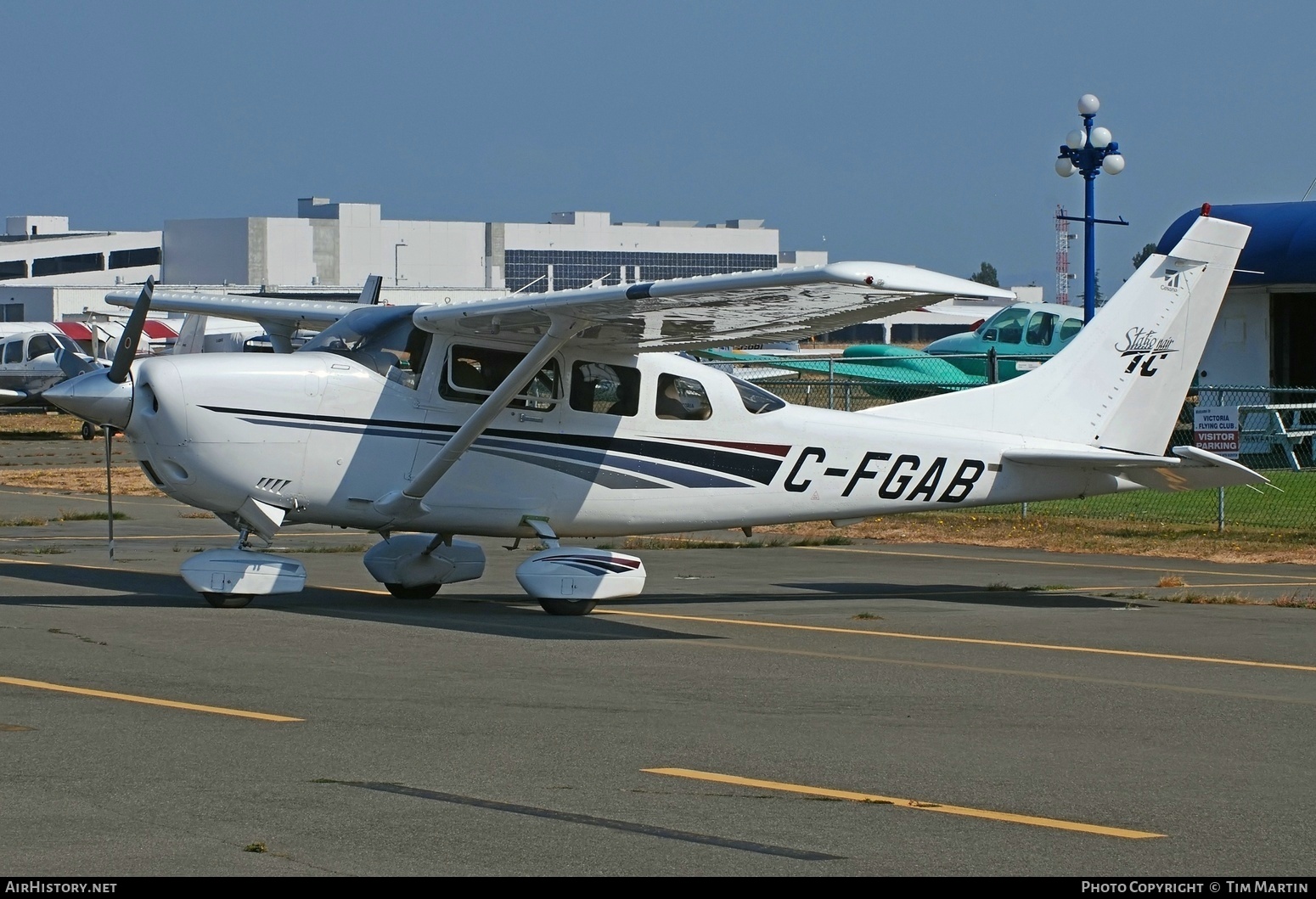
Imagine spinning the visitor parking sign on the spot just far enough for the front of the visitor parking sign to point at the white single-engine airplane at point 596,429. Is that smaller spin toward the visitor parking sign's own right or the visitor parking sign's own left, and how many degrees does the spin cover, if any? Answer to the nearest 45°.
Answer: approximately 45° to the visitor parking sign's own right

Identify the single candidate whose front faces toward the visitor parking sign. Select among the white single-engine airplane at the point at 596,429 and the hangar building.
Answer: the hangar building

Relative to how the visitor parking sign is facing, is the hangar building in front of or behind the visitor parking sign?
behind

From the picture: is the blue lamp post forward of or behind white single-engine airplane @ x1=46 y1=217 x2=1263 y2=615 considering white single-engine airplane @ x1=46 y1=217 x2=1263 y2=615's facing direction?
behind

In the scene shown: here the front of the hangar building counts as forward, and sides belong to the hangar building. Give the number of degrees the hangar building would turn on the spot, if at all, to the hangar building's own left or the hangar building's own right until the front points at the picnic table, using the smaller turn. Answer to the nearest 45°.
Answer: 0° — it already faces it

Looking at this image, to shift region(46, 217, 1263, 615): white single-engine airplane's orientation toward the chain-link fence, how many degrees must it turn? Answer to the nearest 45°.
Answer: approximately 180°

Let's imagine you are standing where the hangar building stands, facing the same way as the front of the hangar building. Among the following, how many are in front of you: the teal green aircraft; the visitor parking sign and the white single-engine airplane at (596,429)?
2

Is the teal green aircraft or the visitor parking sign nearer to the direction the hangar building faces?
the visitor parking sign

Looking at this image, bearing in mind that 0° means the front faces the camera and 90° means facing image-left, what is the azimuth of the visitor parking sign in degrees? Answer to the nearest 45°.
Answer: approximately 0°

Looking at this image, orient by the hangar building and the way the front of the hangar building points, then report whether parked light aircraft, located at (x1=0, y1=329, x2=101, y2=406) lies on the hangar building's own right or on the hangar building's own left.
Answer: on the hangar building's own right

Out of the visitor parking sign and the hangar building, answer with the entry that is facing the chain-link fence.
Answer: the hangar building

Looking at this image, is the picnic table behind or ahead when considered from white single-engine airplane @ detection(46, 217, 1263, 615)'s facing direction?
behind

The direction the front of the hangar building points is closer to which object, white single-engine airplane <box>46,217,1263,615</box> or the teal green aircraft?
the white single-engine airplane
